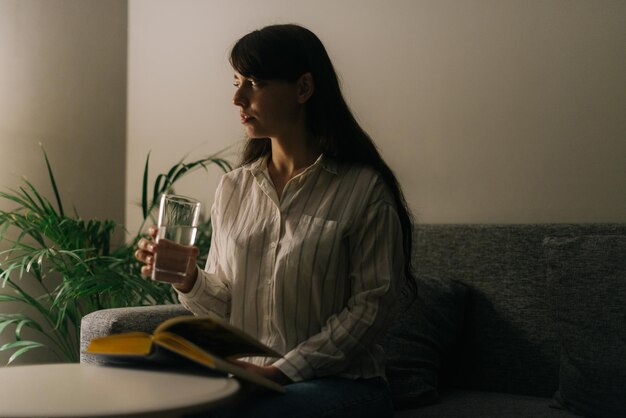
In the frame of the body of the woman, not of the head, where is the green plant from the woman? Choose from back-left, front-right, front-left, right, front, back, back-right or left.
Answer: right

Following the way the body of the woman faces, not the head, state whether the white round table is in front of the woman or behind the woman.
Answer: in front

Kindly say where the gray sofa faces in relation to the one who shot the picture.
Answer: facing the viewer

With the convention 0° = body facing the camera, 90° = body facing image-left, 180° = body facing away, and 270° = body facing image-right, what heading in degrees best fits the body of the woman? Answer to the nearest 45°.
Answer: approximately 45°

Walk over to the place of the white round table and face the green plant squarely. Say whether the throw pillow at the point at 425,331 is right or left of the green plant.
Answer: right

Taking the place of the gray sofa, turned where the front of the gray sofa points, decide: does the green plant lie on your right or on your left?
on your right

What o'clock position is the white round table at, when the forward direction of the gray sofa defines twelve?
The white round table is roughly at 1 o'clock from the gray sofa.

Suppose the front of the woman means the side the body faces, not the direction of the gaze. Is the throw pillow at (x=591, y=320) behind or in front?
behind

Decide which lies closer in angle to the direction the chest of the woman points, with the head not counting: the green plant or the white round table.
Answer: the white round table
